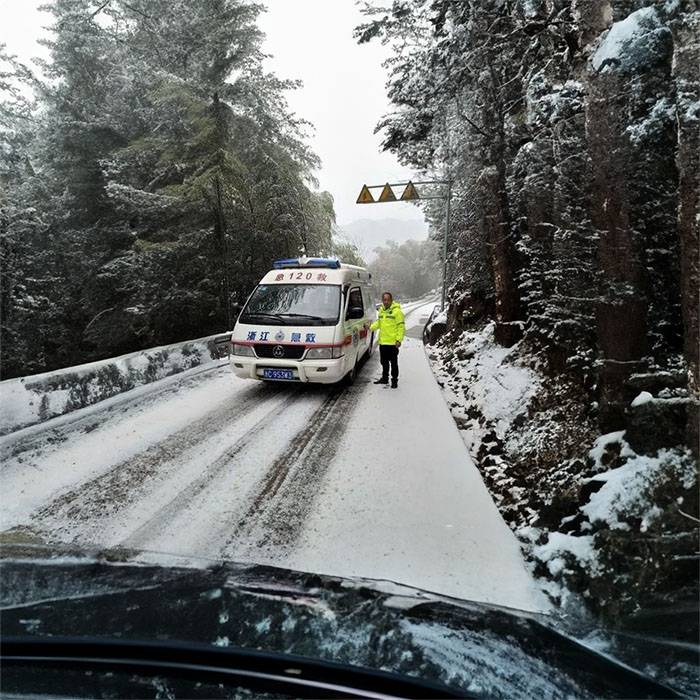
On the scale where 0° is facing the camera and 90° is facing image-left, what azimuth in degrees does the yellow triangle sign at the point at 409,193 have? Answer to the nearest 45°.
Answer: approximately 0°

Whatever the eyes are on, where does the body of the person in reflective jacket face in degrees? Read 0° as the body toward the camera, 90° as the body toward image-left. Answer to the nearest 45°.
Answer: approximately 45°

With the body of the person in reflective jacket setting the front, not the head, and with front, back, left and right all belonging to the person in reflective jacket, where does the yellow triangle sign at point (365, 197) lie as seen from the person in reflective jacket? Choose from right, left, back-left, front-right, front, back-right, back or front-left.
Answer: back-right

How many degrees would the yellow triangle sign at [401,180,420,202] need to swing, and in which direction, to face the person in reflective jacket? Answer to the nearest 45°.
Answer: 0° — it already faces them

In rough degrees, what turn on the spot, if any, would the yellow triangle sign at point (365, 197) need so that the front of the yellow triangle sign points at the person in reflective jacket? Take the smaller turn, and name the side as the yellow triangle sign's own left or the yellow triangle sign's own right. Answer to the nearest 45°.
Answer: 0° — it already faces them

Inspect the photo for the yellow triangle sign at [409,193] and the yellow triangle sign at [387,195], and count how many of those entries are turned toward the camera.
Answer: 2

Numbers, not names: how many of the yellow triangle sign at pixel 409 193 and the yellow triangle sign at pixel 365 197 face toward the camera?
2

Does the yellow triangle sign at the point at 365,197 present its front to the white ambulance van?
yes

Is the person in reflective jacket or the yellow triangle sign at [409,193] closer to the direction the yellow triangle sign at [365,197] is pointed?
the person in reflective jacket

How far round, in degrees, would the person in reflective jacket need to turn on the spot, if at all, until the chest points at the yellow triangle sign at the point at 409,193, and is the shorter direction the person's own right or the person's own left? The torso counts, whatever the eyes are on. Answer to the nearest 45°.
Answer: approximately 135° to the person's own right

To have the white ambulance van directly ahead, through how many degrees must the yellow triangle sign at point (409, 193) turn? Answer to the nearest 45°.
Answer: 0° — it already faces it
